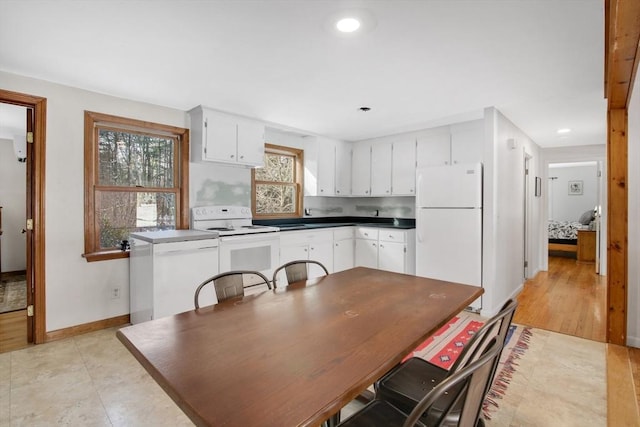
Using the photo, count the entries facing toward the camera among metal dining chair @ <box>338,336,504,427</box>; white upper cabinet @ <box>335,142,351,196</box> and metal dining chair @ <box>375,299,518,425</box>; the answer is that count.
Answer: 1

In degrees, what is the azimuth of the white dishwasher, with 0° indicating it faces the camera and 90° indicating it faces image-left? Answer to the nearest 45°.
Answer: approximately 315°

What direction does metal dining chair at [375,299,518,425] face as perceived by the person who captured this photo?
facing away from the viewer and to the left of the viewer

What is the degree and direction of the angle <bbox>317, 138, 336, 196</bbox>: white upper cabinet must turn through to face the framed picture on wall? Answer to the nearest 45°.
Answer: approximately 90° to its left

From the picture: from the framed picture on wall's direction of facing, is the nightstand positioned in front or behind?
in front

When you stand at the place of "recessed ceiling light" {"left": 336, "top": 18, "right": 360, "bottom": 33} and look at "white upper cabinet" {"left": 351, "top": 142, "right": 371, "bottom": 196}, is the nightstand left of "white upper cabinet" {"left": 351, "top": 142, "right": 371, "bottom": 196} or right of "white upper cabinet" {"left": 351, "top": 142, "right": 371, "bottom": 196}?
right

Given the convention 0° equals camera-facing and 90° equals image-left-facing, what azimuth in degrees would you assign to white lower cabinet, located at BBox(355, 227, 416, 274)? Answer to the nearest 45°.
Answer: approximately 45°

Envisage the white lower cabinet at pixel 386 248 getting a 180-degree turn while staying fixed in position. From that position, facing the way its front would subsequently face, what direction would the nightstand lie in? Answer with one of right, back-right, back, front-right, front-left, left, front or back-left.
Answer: front

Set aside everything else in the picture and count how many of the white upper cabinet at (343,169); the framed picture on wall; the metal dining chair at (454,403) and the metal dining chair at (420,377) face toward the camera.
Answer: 2

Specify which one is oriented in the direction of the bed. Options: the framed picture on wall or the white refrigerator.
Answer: the framed picture on wall

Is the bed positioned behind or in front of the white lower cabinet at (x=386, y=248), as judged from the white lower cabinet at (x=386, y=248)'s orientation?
behind

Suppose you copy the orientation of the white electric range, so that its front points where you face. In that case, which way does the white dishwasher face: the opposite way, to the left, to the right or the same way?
the same way

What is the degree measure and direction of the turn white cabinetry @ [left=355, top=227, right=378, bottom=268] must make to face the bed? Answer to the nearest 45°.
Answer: approximately 180°

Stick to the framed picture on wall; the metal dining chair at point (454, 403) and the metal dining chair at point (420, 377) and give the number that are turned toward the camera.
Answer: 1

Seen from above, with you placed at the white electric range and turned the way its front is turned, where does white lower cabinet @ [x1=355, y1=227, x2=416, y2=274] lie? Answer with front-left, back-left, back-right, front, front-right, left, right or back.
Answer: front-left
